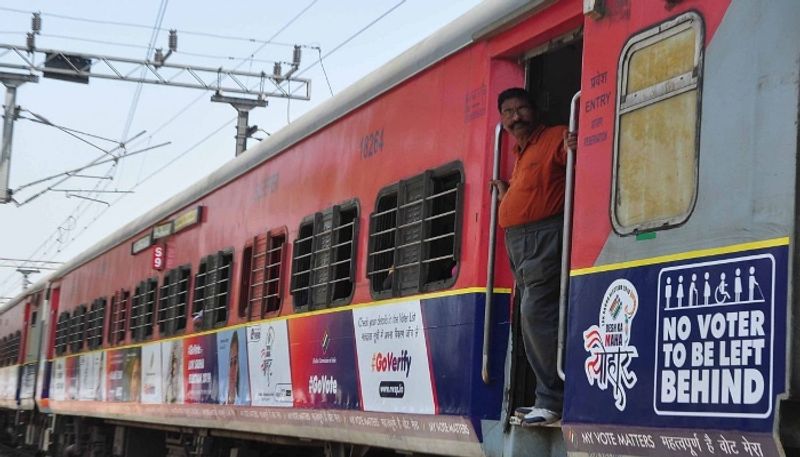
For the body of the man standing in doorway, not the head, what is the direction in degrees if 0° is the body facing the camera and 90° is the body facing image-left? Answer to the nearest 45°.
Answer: approximately 45°
